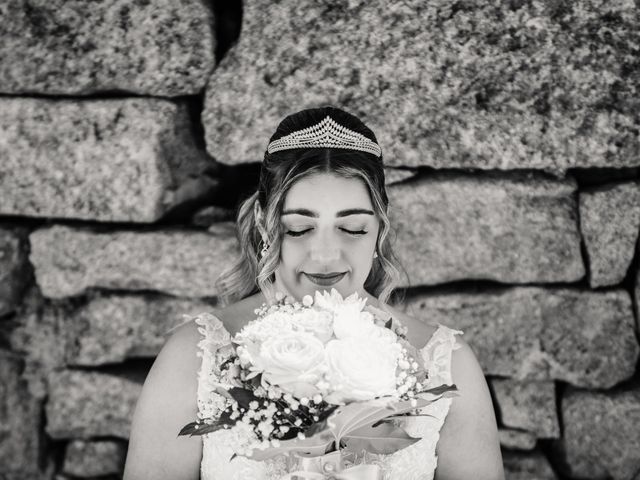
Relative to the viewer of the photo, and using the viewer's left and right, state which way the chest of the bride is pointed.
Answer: facing the viewer
